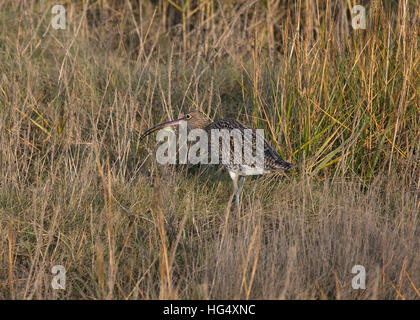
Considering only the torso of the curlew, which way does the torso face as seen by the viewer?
to the viewer's left
